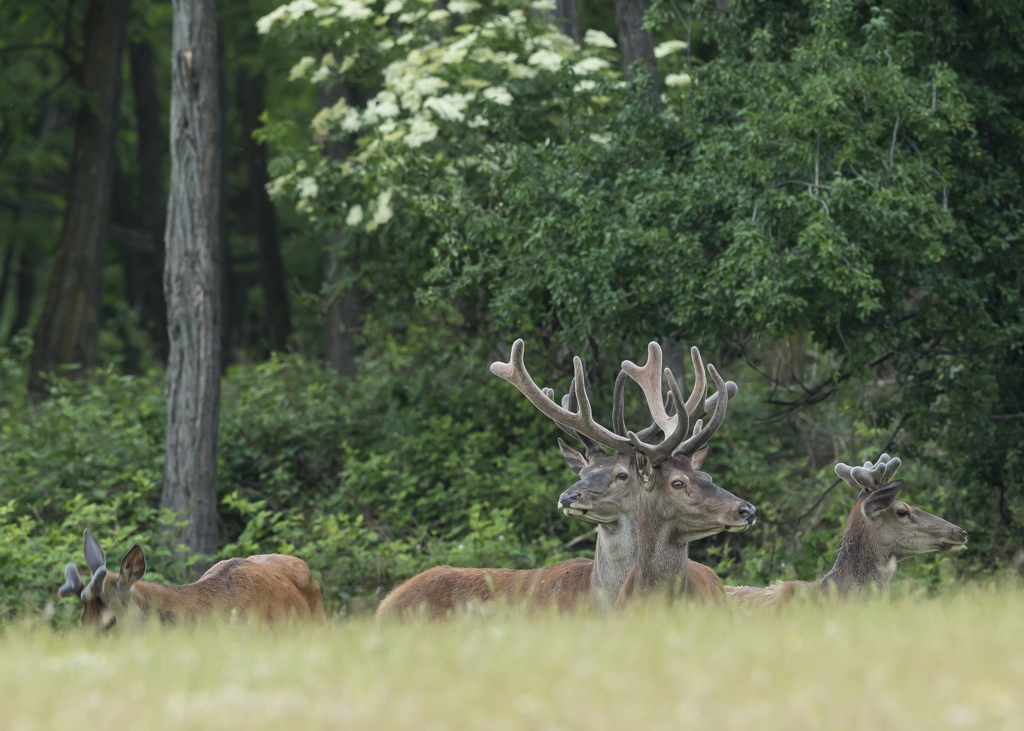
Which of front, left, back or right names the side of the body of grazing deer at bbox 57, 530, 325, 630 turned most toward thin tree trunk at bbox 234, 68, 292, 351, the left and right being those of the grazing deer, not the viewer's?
right

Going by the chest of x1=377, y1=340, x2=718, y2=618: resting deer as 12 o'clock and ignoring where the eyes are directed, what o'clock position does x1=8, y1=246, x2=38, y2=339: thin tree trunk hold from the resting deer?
The thin tree trunk is roughly at 8 o'clock from the resting deer.

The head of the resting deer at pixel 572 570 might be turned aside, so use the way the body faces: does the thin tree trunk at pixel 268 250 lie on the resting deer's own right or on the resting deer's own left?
on the resting deer's own left

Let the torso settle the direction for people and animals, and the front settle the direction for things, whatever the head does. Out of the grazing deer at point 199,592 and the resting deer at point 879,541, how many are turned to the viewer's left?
1

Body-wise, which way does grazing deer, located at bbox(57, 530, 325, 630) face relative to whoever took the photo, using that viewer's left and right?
facing to the left of the viewer

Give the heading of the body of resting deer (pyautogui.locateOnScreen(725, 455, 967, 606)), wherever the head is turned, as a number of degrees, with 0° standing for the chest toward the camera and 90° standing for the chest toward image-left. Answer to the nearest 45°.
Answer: approximately 270°

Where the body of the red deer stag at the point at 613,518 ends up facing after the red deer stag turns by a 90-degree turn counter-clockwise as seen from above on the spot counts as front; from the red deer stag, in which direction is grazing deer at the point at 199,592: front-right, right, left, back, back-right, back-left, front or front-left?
left

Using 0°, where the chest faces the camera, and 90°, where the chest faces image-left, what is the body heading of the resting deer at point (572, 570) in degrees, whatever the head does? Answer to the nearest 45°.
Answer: approximately 270°
